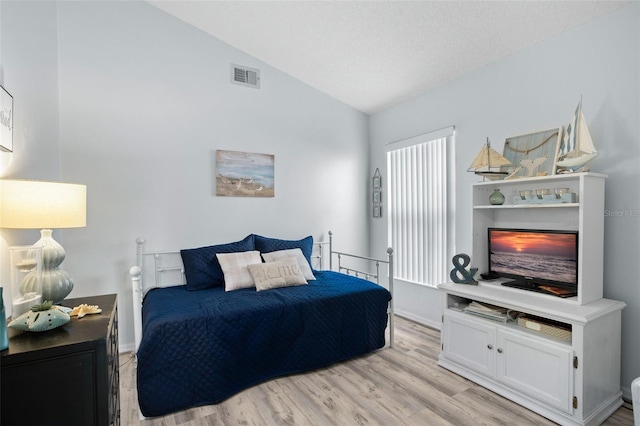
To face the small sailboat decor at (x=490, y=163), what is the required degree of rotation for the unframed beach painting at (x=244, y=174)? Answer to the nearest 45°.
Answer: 0° — it already faces it

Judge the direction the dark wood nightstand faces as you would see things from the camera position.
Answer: facing to the right of the viewer

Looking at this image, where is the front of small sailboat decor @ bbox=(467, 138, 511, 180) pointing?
to the viewer's left

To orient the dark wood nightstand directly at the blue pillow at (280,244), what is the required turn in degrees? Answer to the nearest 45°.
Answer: approximately 45° to its left

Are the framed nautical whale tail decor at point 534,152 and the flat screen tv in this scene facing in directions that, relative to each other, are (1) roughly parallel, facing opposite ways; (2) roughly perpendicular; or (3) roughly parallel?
roughly parallel

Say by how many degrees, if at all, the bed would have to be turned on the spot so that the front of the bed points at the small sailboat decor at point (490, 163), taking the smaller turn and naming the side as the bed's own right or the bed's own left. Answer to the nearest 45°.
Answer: approximately 45° to the bed's own left

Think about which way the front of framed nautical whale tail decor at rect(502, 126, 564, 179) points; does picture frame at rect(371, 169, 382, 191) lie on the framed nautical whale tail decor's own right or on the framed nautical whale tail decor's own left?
on the framed nautical whale tail decor's own right

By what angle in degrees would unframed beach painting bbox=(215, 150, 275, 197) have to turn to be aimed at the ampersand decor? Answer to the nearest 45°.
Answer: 0° — it already faces it

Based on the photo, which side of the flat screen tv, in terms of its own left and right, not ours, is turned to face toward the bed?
front

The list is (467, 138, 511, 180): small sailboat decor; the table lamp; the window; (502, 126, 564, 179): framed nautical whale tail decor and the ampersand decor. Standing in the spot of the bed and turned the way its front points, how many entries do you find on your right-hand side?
1

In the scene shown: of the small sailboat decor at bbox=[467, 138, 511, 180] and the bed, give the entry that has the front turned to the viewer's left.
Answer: the small sailboat decor

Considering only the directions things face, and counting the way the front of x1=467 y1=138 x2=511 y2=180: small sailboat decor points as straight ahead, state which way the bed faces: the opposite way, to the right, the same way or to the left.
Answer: the opposite way

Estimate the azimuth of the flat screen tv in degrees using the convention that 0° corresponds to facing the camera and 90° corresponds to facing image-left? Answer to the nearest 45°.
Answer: approximately 45°
